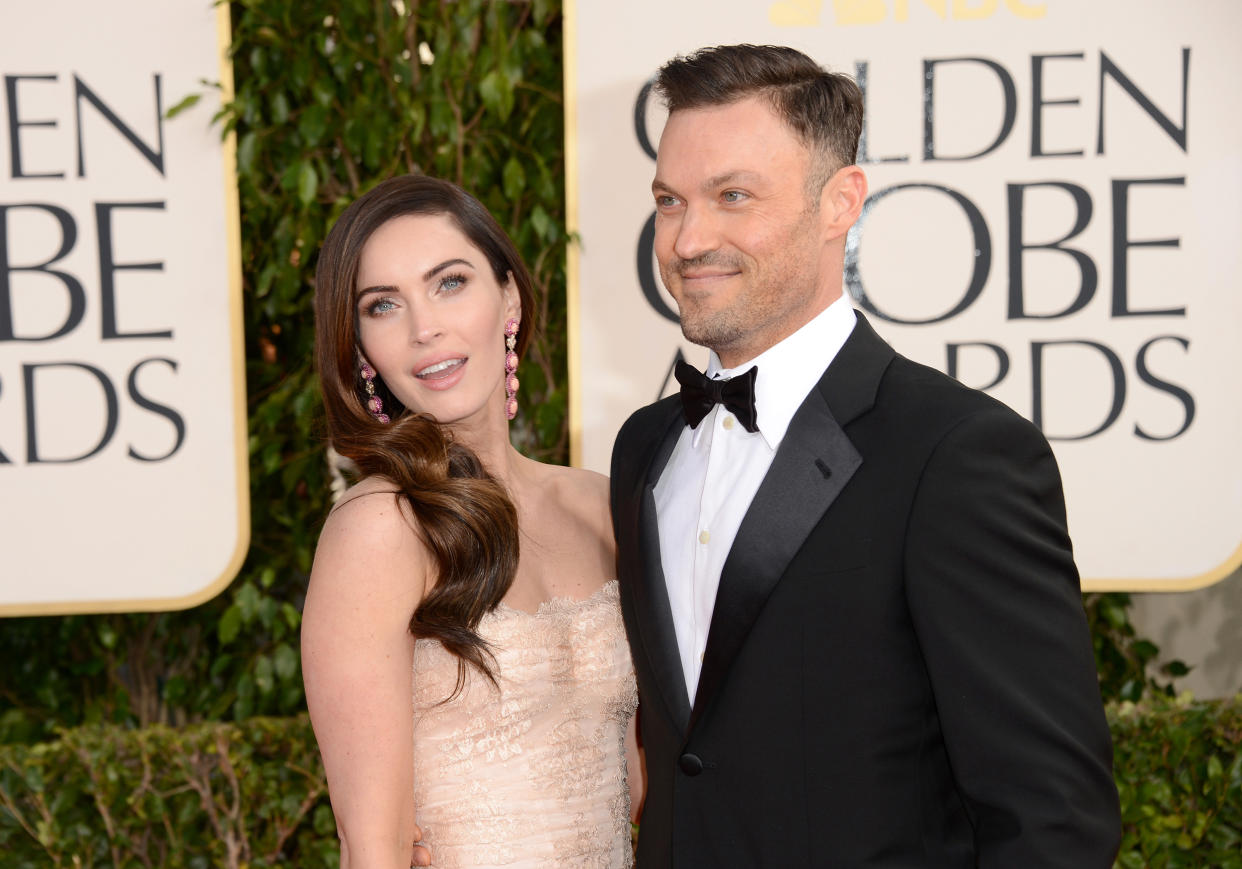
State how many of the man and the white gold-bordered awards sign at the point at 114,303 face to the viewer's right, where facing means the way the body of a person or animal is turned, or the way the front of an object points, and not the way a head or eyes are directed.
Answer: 0

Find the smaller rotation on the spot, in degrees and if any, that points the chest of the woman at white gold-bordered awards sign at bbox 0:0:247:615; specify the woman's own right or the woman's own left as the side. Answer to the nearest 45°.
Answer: approximately 180°

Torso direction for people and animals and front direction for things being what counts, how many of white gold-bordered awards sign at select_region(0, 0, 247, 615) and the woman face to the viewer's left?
0

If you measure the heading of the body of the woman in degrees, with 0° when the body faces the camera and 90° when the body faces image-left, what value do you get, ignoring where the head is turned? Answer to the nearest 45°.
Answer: approximately 315°

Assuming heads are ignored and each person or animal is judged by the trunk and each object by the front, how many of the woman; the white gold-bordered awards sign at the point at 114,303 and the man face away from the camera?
0

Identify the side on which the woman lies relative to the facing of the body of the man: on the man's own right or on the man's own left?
on the man's own right

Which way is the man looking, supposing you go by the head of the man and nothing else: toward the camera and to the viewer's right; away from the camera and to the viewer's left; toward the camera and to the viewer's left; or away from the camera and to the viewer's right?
toward the camera and to the viewer's left

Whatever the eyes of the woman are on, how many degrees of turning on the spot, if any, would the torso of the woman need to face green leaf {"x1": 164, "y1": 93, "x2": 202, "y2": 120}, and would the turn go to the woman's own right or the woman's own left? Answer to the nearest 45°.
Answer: approximately 180°

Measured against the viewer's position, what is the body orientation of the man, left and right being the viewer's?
facing the viewer and to the left of the viewer

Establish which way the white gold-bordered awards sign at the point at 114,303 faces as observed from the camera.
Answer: facing the viewer

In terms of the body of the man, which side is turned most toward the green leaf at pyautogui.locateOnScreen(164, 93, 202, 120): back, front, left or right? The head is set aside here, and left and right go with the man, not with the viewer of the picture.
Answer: right
